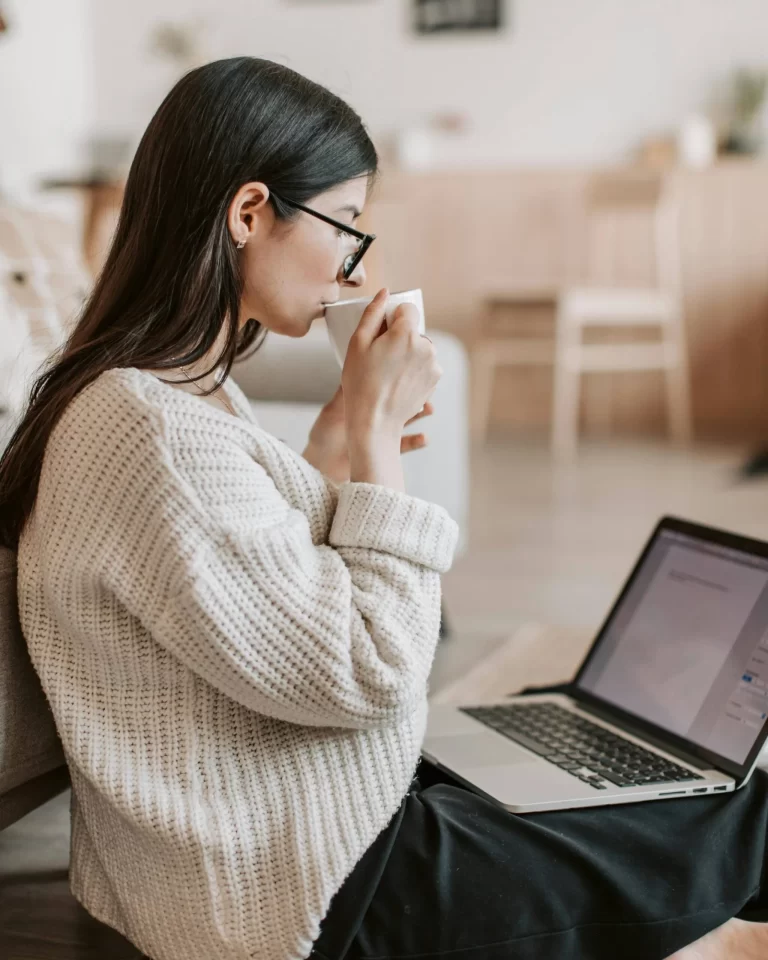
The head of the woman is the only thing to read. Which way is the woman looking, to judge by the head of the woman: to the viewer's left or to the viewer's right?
to the viewer's right

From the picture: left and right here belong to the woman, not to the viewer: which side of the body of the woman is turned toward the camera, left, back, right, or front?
right

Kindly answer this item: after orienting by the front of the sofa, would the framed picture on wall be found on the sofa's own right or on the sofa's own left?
on the sofa's own left

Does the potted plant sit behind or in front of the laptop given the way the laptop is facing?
behind

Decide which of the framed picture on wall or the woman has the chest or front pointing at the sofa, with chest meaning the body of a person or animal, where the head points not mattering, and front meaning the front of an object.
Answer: the framed picture on wall

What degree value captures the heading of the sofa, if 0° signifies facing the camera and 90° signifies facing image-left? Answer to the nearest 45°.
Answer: approximately 315°

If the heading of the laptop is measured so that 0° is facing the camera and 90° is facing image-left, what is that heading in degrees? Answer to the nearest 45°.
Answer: approximately 45°

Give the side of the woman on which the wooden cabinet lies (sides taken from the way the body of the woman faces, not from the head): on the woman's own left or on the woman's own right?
on the woman's own left

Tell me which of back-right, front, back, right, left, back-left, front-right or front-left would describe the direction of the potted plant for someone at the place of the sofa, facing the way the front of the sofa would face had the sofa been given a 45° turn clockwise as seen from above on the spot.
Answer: back-left

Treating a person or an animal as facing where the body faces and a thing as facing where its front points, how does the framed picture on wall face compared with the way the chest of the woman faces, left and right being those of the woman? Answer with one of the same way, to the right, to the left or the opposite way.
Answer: to the right

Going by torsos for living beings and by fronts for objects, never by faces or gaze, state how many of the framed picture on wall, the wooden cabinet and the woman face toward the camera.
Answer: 2

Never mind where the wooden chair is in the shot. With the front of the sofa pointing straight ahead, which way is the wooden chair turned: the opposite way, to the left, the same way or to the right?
to the right

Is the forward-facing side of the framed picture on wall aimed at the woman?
yes

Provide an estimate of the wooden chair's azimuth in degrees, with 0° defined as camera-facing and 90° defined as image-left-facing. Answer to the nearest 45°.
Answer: approximately 45°
